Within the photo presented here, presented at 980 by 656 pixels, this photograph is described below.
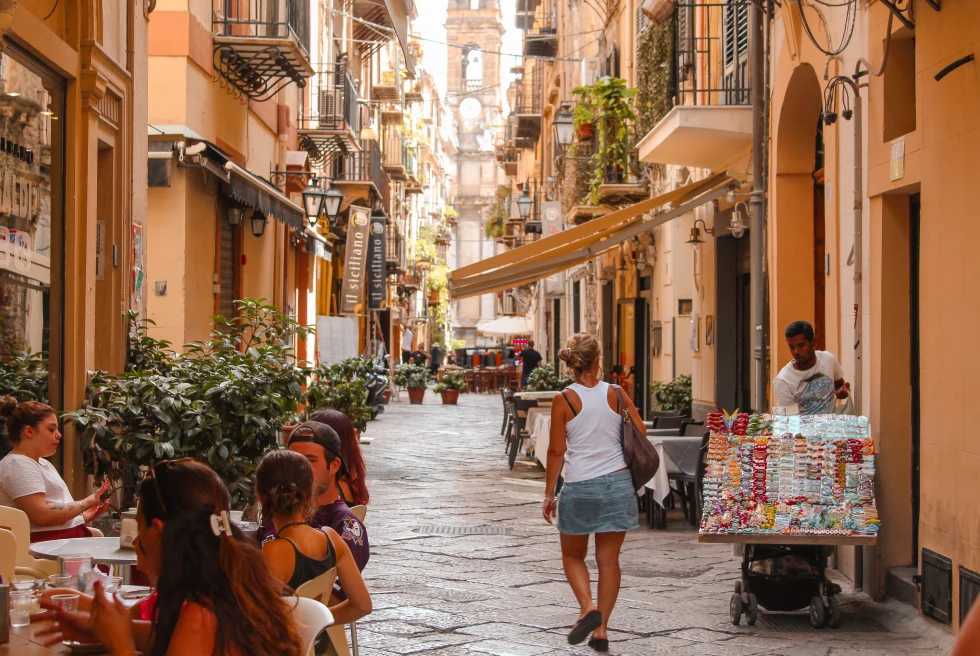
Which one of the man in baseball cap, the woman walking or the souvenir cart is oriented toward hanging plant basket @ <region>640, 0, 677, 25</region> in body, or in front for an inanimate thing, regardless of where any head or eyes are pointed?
the woman walking

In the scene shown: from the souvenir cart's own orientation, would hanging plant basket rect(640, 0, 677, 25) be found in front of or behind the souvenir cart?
behind

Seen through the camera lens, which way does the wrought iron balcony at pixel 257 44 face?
facing to the right of the viewer

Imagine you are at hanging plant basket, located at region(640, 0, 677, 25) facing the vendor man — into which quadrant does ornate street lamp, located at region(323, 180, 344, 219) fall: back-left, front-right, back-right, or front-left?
back-right

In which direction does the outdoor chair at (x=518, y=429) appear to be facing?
to the viewer's right

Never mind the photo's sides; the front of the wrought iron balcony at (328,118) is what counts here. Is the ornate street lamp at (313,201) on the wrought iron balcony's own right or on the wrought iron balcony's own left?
on the wrought iron balcony's own right

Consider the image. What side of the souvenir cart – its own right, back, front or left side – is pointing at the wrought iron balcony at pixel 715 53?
back

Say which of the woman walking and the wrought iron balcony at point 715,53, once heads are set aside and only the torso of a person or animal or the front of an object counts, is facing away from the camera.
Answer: the woman walking

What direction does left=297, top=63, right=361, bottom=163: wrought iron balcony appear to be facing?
to the viewer's right

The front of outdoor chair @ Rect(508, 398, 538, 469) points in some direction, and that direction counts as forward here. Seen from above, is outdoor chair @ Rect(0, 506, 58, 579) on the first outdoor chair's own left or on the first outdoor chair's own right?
on the first outdoor chair's own right

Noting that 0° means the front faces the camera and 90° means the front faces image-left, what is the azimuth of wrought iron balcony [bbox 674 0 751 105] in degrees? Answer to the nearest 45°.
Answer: approximately 90°

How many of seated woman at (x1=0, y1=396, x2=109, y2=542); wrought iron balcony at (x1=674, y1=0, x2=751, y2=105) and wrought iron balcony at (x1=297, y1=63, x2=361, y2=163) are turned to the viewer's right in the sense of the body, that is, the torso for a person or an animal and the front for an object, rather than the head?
2
